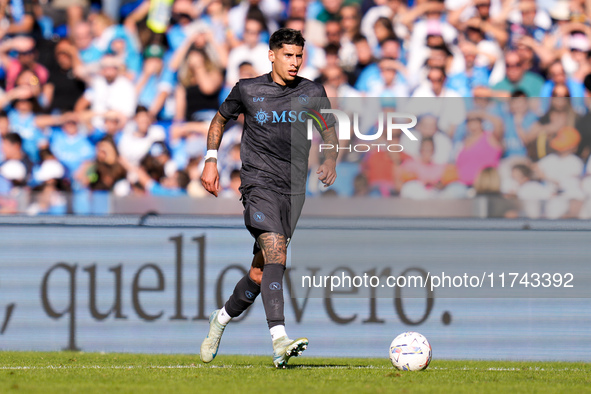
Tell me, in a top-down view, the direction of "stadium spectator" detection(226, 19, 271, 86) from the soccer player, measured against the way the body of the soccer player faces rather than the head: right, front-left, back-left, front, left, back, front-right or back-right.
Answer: back-left

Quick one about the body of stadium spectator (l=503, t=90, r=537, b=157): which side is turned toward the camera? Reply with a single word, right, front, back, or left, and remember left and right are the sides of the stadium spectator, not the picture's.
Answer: front

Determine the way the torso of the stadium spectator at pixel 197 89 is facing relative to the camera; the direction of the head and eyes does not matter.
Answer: toward the camera

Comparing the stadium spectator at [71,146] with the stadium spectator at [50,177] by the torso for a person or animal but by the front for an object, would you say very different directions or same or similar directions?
same or similar directions

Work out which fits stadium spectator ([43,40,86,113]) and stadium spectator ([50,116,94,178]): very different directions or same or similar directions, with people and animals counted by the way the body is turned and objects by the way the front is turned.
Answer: same or similar directions

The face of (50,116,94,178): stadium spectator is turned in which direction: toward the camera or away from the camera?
toward the camera

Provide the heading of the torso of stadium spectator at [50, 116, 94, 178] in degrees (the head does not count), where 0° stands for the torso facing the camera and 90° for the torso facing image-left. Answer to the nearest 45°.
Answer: approximately 0°

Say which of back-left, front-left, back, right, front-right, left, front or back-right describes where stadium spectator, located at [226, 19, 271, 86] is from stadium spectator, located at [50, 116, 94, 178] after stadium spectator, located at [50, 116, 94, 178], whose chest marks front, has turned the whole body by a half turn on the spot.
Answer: right

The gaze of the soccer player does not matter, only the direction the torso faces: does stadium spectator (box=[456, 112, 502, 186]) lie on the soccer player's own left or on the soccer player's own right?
on the soccer player's own left

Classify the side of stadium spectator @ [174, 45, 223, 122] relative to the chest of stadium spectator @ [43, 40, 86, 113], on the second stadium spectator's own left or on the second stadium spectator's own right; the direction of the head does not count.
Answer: on the second stadium spectator's own left

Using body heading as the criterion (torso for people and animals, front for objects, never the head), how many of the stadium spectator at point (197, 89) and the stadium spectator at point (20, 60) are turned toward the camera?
2
